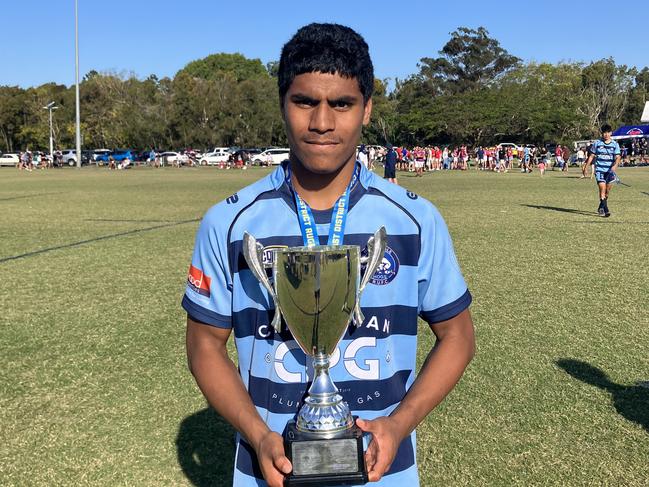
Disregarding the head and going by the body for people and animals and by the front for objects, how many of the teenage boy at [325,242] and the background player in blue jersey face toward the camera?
2

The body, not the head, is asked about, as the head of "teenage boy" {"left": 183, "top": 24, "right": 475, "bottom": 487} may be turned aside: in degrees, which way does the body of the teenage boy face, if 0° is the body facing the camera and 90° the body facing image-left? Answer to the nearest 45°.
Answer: approximately 0°

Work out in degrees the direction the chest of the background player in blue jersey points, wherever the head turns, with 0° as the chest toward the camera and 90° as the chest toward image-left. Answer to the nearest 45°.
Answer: approximately 0°

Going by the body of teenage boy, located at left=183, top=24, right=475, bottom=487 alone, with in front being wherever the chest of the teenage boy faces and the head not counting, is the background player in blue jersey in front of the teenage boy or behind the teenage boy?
behind

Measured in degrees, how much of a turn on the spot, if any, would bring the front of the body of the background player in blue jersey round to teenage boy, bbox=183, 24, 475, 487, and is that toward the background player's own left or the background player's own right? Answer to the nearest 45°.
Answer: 0° — they already face them
